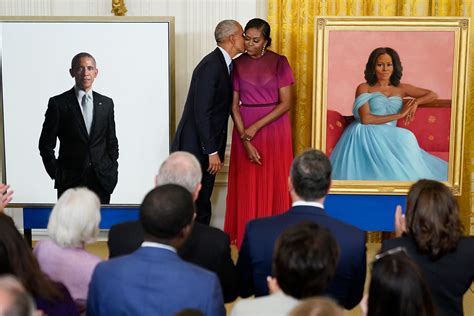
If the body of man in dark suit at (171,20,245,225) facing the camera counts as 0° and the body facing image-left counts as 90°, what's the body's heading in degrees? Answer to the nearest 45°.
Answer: approximately 270°

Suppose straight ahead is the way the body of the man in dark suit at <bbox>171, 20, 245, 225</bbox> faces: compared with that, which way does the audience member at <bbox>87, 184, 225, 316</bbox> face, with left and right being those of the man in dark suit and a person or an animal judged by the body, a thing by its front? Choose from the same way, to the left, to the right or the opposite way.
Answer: to the left

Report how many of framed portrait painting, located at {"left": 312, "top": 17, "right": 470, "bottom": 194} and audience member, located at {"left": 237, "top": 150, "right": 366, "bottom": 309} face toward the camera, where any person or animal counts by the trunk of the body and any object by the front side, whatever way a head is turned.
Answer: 1

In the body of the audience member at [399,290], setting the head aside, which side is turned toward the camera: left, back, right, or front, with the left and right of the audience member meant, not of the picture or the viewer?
back

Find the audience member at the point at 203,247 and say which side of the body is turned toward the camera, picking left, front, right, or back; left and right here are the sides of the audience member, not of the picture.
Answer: back

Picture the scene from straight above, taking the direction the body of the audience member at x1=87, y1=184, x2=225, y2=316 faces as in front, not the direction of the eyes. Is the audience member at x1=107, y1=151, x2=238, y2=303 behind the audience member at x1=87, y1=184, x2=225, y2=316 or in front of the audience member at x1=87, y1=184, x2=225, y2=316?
in front

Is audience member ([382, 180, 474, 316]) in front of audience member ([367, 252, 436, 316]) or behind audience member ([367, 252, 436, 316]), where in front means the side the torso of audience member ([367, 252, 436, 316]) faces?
in front

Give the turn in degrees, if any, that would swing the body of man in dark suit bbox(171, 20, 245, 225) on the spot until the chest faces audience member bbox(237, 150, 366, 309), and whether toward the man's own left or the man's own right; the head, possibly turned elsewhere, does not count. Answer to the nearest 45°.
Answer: approximately 90° to the man's own right

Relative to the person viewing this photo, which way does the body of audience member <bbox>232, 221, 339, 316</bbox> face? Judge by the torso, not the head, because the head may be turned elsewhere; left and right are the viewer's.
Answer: facing away from the viewer

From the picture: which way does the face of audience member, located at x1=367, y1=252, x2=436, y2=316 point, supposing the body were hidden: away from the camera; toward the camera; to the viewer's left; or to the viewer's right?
away from the camera

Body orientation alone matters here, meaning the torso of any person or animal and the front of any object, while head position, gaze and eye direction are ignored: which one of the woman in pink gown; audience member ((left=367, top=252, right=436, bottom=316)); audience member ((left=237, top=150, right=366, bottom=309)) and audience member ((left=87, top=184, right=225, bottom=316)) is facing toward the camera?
the woman in pink gown

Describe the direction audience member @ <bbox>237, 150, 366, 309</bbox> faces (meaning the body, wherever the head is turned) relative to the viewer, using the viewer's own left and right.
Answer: facing away from the viewer

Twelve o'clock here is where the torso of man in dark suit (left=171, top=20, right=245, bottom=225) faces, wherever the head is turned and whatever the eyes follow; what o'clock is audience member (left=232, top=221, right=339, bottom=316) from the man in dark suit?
The audience member is roughly at 3 o'clock from the man in dark suit.

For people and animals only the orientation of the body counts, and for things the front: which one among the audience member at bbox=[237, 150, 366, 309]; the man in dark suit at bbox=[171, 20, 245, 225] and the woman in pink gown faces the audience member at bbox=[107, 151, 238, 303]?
the woman in pink gown

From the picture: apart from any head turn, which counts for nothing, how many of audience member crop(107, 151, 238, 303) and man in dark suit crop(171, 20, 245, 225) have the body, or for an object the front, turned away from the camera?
1

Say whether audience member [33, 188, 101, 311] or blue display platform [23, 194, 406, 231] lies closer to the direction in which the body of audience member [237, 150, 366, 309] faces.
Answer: the blue display platform

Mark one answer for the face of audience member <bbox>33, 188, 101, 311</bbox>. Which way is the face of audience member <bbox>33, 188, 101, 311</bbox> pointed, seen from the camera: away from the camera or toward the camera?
away from the camera

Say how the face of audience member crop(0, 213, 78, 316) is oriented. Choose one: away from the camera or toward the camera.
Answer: away from the camera
